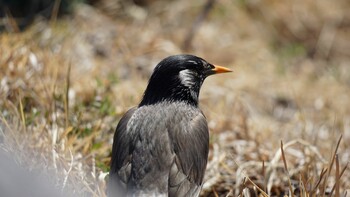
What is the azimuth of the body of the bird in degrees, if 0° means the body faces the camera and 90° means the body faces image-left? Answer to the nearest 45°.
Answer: approximately 180°
